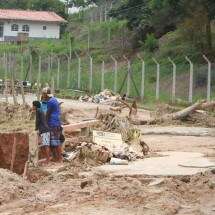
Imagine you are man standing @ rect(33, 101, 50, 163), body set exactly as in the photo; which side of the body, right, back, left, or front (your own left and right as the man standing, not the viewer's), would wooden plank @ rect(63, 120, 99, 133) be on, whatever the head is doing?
right
